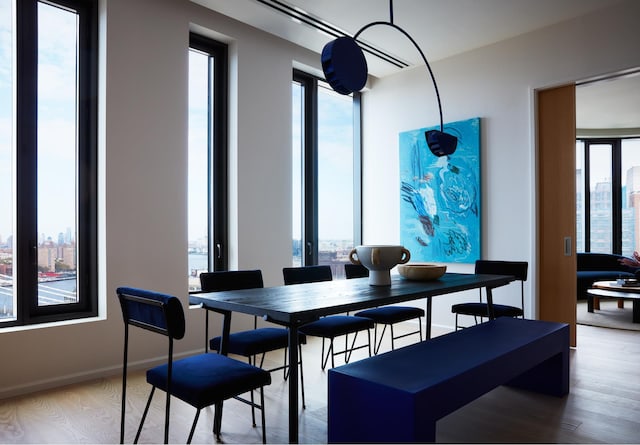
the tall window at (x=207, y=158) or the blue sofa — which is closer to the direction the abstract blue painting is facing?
the tall window

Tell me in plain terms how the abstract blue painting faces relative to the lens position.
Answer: facing the viewer and to the left of the viewer

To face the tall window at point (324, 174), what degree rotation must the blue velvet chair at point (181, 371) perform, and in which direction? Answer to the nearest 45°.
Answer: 0° — it already faces it

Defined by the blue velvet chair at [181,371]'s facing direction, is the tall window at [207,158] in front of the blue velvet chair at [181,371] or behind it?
in front

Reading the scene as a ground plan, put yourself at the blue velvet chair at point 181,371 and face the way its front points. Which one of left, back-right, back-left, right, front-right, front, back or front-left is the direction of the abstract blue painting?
front

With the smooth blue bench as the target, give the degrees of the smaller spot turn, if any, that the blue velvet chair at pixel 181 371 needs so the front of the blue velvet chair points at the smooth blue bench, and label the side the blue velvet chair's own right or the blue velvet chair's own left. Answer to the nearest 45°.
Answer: approximately 45° to the blue velvet chair's own right

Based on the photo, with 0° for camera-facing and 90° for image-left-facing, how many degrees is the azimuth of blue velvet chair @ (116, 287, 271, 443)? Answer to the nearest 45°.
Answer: approximately 225°

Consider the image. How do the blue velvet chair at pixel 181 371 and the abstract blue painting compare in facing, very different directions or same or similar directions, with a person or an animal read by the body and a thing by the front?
very different directions

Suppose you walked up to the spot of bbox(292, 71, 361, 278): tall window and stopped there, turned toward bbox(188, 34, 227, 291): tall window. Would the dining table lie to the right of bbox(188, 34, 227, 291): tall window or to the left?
left

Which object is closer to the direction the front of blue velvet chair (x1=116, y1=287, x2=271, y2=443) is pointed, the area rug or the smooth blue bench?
the area rug

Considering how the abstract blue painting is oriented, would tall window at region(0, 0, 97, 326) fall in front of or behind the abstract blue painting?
in front

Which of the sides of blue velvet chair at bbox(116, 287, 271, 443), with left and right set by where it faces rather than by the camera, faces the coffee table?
front
